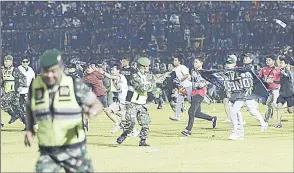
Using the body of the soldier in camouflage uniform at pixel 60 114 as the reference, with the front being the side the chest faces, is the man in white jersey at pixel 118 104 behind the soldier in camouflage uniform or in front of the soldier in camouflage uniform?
behind

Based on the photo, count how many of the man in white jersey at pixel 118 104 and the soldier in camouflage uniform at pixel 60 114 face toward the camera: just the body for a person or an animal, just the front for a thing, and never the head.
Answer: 1

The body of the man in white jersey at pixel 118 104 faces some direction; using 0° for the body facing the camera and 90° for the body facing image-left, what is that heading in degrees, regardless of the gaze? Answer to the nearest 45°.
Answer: approximately 90°

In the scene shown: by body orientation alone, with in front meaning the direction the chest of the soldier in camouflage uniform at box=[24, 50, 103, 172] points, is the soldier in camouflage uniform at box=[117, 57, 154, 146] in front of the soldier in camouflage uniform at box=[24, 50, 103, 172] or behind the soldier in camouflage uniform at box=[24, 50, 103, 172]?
behind

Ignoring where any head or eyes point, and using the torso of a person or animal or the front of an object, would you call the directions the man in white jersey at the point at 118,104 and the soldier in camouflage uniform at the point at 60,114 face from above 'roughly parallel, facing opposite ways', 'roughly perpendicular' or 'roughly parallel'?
roughly perpendicular

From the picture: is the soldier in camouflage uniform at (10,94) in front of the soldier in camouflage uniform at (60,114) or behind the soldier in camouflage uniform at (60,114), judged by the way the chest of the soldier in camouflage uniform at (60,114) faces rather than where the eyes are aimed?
behind

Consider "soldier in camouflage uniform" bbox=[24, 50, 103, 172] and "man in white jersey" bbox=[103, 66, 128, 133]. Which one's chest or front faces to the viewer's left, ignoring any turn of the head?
the man in white jersey

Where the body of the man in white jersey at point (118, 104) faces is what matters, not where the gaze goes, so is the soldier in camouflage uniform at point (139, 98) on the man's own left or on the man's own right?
on the man's own left

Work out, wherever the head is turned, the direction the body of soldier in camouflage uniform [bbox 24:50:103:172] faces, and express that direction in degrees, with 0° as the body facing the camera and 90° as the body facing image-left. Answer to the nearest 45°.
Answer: approximately 0°
